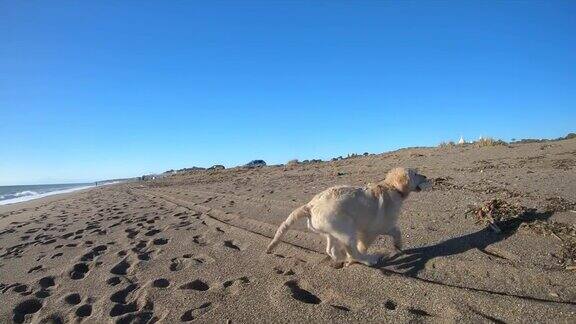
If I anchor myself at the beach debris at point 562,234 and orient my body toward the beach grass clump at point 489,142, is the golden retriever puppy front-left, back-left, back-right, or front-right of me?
back-left

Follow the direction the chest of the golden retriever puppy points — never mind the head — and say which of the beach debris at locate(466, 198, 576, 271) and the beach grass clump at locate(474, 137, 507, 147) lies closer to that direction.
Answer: the beach debris

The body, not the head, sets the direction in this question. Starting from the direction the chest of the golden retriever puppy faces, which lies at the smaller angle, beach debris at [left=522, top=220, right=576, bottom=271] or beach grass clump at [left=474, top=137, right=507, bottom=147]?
the beach debris

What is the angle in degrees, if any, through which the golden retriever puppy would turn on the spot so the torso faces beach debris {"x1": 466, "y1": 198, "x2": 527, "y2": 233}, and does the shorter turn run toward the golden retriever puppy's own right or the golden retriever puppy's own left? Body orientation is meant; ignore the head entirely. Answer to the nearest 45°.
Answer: approximately 45° to the golden retriever puppy's own left

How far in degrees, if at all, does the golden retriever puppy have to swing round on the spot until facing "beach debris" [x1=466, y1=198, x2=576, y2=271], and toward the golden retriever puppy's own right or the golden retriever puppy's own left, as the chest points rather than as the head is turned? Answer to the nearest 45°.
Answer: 0° — it already faces it

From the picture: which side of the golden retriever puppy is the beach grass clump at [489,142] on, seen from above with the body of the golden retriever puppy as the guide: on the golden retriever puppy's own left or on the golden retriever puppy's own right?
on the golden retriever puppy's own left

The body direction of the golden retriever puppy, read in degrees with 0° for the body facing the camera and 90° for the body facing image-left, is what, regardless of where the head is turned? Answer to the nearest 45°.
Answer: approximately 270°
